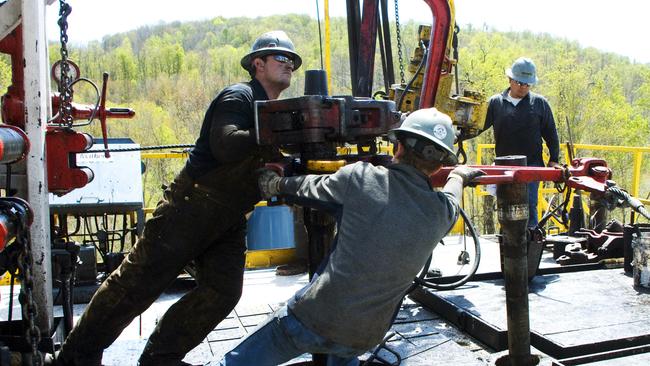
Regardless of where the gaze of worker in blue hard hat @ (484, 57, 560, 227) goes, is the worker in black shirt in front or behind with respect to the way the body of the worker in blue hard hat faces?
in front

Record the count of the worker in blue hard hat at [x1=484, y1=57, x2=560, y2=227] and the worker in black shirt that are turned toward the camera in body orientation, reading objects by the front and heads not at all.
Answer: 1

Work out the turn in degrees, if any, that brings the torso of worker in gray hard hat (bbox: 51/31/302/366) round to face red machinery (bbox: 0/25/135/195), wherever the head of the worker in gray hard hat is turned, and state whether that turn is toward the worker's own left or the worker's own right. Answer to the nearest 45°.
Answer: approximately 180°

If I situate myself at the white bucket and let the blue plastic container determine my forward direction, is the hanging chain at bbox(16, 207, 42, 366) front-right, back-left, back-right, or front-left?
front-left

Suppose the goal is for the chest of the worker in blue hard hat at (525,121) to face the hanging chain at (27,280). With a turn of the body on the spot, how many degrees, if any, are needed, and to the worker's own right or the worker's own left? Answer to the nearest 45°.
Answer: approximately 45° to the worker's own right

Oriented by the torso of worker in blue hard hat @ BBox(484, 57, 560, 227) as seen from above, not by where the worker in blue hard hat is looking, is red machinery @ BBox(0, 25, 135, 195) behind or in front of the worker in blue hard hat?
in front

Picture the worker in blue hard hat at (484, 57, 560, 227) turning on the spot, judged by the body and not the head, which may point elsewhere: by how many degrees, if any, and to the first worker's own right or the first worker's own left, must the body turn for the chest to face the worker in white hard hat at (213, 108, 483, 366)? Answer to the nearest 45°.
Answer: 0° — they already face them

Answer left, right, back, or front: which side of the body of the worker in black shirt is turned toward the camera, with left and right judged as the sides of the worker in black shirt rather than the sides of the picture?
right

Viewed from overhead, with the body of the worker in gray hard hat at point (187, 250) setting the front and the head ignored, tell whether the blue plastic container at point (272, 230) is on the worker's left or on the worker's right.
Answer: on the worker's left

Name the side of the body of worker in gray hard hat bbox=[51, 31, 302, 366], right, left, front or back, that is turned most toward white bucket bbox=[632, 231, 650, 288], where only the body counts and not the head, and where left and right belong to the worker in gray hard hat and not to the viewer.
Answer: front

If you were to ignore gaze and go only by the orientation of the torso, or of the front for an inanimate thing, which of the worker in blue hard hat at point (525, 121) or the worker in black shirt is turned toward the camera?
the worker in blue hard hat

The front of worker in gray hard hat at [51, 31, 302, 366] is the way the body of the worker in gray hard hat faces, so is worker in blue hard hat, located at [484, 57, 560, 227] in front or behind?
in front

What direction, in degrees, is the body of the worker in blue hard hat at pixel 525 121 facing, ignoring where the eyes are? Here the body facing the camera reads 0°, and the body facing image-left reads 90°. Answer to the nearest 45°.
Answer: approximately 0°
